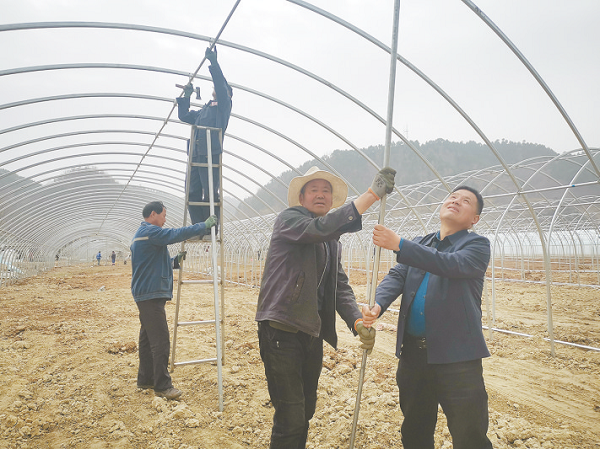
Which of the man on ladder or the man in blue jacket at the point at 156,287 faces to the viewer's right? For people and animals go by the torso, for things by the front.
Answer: the man in blue jacket

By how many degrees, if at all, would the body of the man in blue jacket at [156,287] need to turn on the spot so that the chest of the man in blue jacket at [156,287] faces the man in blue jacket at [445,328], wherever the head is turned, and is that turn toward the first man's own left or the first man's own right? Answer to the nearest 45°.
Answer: approximately 45° to the first man's own right

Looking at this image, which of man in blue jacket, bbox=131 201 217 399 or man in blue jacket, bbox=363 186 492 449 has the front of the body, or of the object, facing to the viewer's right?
man in blue jacket, bbox=131 201 217 399

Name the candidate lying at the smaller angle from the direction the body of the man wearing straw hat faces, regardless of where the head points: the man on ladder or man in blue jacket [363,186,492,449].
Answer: the man in blue jacket

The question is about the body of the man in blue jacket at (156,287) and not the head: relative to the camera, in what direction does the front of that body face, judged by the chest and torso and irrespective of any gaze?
to the viewer's right

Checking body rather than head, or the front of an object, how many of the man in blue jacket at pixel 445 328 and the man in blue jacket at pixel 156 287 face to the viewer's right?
1

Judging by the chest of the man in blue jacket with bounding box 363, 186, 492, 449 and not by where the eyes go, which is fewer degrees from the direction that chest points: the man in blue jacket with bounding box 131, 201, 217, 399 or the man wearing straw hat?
the man wearing straw hat

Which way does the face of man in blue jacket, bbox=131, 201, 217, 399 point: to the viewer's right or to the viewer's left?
to the viewer's right

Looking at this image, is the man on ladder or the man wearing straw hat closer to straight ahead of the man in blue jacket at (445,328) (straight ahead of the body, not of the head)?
the man wearing straw hat
